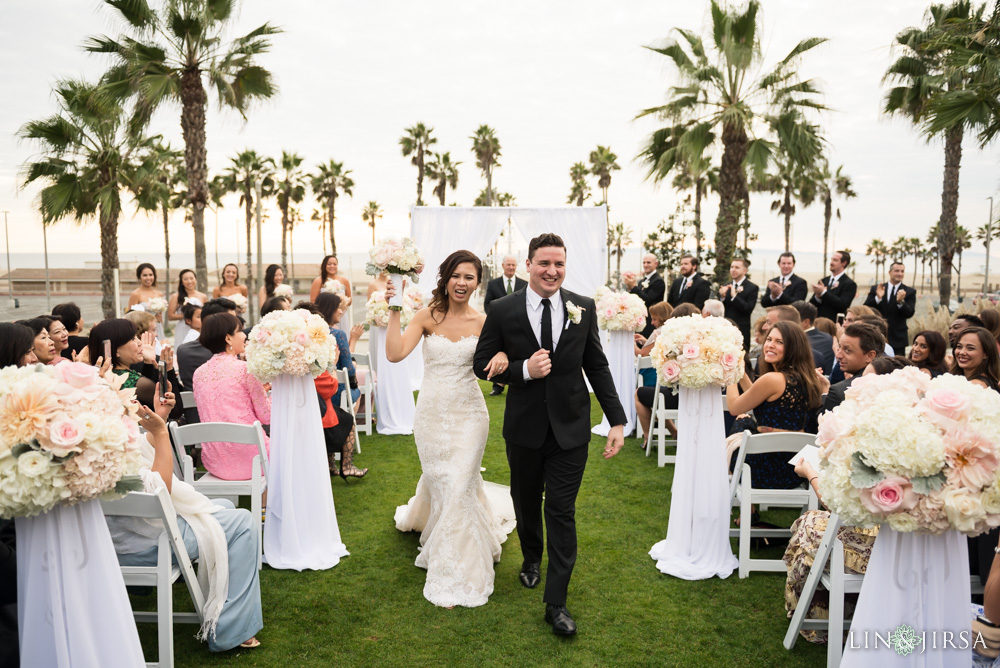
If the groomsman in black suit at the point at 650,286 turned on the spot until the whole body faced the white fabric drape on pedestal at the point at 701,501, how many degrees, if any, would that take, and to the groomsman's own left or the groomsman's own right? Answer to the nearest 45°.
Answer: approximately 45° to the groomsman's own left

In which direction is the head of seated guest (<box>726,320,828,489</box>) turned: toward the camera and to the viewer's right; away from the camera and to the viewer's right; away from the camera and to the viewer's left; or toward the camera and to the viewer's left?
toward the camera and to the viewer's left

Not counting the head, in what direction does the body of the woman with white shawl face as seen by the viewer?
to the viewer's right

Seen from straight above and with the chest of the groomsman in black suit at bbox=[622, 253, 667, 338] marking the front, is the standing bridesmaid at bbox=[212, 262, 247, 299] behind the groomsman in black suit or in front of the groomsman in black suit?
in front

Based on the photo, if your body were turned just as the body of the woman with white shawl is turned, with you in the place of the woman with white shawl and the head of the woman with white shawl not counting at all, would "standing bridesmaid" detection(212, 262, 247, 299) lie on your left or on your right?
on your left

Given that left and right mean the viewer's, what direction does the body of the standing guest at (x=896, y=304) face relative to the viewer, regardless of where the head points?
facing the viewer and to the left of the viewer

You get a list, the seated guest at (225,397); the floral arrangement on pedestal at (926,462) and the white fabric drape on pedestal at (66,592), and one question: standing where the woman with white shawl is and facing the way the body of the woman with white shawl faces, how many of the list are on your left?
1

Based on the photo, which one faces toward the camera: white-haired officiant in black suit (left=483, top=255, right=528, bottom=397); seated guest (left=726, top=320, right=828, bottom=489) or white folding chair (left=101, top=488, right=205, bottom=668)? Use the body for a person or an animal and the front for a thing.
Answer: the white-haired officiant in black suit

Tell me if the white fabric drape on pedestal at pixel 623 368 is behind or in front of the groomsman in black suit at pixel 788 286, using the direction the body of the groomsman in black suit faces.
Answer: in front

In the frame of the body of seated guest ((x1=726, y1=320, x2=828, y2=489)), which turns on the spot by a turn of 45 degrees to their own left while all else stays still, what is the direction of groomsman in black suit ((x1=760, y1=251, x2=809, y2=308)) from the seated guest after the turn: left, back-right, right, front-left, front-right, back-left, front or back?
right

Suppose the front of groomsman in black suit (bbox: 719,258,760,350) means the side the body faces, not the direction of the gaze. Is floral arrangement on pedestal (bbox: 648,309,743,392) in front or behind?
in front

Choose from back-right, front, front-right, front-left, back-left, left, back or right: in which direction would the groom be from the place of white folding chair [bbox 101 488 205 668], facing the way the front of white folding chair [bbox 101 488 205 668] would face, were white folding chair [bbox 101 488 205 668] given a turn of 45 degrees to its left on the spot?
right

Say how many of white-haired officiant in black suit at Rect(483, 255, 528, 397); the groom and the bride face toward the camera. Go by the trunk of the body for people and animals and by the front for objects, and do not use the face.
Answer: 3

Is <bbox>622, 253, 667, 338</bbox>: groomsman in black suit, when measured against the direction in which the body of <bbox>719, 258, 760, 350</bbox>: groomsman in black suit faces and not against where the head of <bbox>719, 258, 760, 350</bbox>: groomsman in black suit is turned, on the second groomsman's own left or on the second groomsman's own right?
on the second groomsman's own right

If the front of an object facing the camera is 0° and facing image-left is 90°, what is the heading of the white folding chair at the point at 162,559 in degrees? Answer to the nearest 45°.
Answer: approximately 225°

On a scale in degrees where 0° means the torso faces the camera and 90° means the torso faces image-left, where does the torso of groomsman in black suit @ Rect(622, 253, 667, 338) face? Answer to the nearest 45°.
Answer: approximately 45°

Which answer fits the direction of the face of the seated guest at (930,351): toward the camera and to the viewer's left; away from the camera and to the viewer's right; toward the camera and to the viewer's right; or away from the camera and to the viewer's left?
toward the camera and to the viewer's left
